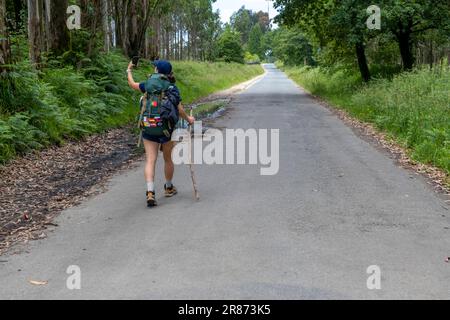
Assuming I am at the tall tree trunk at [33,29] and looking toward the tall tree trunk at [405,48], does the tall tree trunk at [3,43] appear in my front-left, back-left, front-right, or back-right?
back-right

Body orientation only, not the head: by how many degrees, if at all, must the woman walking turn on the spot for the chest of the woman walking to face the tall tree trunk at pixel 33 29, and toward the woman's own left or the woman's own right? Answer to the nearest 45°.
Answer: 0° — they already face it

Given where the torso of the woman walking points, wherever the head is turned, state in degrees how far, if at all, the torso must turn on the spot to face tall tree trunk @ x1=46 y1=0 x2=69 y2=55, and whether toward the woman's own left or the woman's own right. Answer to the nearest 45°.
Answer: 0° — they already face it

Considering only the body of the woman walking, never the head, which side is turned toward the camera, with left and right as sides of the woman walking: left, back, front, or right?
back

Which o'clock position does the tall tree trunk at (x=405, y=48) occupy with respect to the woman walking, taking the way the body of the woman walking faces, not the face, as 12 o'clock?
The tall tree trunk is roughly at 1 o'clock from the woman walking.

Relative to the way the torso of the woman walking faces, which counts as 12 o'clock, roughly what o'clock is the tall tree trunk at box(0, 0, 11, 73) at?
The tall tree trunk is roughly at 11 o'clock from the woman walking.

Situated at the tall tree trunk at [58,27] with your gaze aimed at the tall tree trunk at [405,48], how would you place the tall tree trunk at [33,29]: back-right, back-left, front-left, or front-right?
back-right
